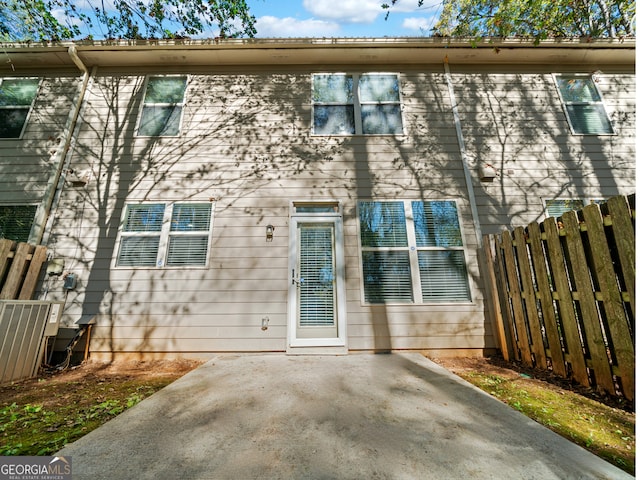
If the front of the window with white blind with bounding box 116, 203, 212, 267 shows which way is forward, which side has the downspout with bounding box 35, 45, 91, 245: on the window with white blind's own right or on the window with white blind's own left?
on the window with white blind's own right

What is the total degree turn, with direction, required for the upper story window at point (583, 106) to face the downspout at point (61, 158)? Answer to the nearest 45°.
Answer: approximately 45° to its right

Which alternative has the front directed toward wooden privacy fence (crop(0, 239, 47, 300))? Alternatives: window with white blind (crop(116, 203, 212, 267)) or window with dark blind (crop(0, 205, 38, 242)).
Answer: window with dark blind (crop(0, 205, 38, 242))

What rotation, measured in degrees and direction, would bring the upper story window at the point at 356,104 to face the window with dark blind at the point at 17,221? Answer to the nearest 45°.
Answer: approximately 90° to its right

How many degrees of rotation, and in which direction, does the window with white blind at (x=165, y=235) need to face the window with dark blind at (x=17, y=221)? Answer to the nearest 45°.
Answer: approximately 135° to its right

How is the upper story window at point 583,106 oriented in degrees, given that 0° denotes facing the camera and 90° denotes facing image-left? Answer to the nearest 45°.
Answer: approximately 0°

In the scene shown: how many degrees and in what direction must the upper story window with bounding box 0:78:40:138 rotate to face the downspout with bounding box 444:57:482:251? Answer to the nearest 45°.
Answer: approximately 45° to its left
